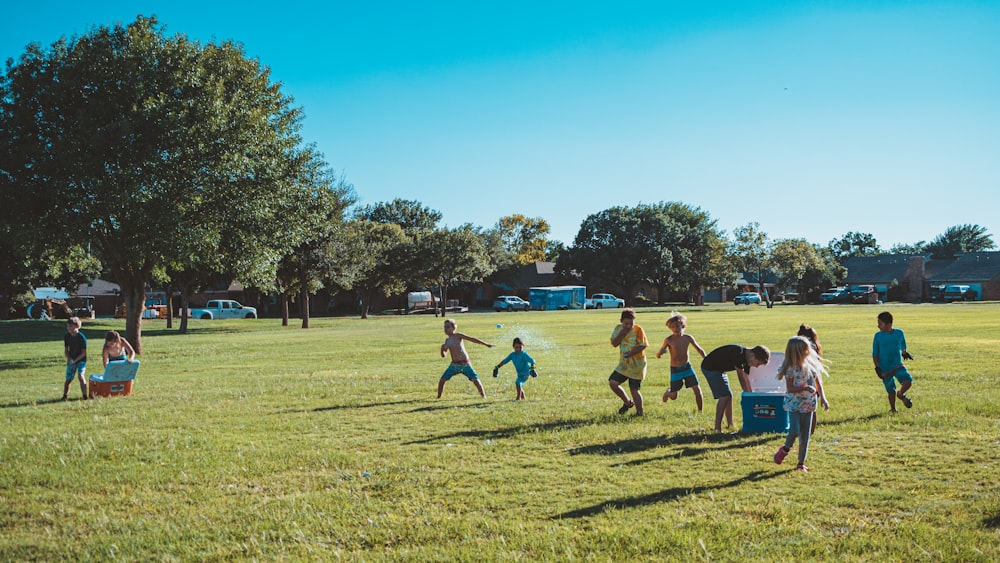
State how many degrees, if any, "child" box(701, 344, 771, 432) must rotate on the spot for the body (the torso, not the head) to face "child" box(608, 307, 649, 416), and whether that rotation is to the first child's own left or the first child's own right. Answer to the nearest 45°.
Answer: approximately 135° to the first child's own left

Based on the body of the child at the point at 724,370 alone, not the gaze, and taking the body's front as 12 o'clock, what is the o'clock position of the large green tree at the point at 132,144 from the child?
The large green tree is roughly at 7 o'clock from the child.

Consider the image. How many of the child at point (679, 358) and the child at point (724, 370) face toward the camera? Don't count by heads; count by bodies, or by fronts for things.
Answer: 1

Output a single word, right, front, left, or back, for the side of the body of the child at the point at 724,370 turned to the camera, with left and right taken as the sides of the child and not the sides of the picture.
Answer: right

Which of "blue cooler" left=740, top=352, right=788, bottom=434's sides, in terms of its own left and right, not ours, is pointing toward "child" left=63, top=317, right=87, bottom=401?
right

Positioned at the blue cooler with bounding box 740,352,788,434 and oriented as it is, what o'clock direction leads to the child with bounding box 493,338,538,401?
The child is roughly at 4 o'clock from the blue cooler.

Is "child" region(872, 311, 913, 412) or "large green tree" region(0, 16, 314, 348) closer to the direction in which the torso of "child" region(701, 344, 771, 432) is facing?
the child

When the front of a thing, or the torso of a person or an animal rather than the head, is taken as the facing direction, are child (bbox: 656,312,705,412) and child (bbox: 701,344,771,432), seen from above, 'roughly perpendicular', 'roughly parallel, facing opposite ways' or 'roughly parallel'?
roughly perpendicular

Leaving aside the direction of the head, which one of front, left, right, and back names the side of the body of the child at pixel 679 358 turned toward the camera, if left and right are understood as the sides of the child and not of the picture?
front

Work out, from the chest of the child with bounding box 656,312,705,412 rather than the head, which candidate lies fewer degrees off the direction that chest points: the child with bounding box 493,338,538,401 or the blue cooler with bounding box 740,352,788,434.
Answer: the blue cooler

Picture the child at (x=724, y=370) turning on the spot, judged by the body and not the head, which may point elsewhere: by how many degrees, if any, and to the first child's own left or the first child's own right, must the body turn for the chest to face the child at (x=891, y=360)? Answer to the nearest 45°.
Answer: approximately 45° to the first child's own left

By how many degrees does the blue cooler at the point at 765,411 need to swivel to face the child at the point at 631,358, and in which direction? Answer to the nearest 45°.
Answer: approximately 135° to its right
